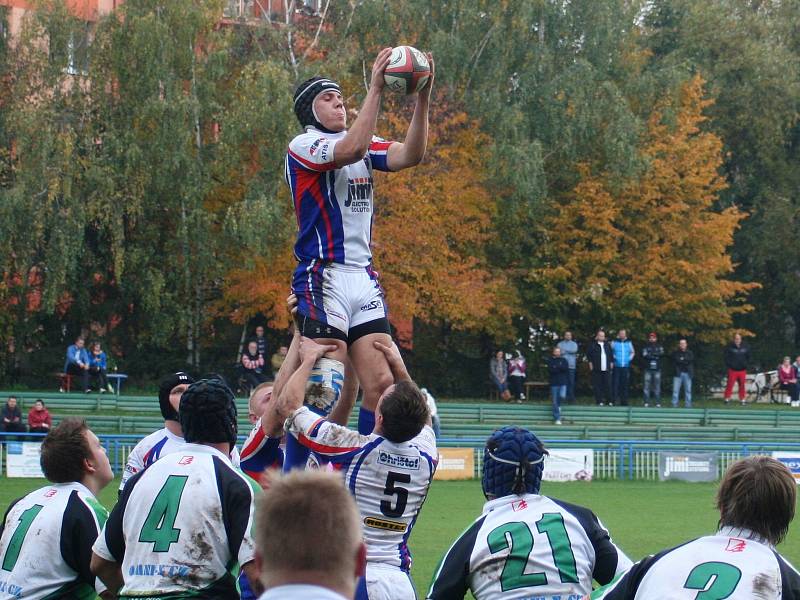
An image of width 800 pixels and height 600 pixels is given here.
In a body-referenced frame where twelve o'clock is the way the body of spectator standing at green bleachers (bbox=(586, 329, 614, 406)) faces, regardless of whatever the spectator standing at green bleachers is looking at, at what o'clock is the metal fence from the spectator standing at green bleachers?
The metal fence is roughly at 12 o'clock from the spectator standing at green bleachers.

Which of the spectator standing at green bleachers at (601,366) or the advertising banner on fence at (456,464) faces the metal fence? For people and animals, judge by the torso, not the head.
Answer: the spectator standing at green bleachers

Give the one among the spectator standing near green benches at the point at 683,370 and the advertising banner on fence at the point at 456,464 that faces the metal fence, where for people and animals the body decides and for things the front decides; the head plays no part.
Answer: the spectator standing near green benches

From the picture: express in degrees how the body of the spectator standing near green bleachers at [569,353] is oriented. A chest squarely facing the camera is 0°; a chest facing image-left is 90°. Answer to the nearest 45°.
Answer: approximately 0°

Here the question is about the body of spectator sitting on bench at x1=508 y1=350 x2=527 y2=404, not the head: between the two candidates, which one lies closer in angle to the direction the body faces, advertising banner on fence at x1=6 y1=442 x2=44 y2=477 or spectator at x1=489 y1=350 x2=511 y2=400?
the advertising banner on fence

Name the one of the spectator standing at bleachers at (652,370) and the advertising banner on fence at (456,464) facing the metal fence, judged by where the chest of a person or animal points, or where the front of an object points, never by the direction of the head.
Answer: the spectator standing at bleachers

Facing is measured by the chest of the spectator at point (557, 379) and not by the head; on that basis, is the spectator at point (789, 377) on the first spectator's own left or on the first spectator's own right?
on the first spectator's own left

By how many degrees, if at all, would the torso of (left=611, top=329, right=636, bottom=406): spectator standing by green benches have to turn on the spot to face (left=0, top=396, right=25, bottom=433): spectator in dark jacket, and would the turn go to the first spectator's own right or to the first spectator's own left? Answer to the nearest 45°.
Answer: approximately 45° to the first spectator's own right

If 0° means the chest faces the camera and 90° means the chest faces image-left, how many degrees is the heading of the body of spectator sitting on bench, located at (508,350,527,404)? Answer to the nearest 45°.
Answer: approximately 0°
